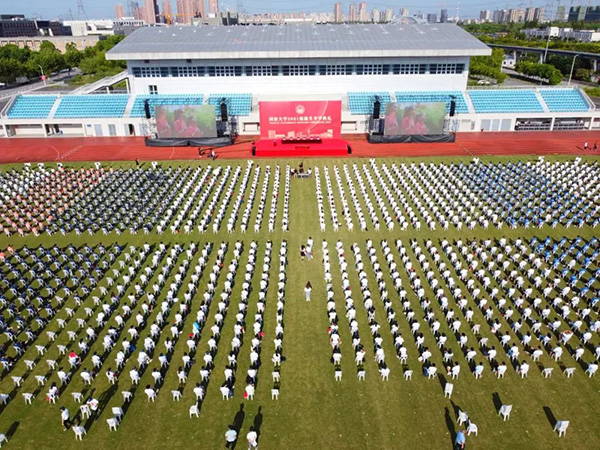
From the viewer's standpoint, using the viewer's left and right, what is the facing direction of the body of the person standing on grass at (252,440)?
facing away from the viewer

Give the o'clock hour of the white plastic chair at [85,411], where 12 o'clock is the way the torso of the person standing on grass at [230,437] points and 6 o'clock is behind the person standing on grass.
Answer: The white plastic chair is roughly at 10 o'clock from the person standing on grass.

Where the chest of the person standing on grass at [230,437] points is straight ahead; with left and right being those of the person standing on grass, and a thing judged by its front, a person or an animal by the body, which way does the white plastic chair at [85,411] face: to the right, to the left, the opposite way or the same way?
the same way

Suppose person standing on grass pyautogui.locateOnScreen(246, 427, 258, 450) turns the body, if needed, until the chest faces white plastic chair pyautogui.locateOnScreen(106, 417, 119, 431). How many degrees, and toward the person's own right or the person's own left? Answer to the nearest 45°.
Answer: approximately 90° to the person's own left

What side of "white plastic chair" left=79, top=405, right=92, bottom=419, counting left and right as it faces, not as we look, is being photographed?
back

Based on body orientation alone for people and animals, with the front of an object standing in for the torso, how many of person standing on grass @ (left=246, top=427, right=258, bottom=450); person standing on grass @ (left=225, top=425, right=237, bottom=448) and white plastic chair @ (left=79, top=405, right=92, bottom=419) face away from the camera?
3

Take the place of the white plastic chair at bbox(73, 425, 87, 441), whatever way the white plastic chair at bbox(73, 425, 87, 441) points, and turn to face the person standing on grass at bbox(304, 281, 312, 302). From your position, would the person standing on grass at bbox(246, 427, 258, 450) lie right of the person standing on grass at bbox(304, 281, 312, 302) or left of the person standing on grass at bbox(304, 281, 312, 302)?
right

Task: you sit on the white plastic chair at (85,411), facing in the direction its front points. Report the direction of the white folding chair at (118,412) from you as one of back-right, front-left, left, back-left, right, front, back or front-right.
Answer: back-right

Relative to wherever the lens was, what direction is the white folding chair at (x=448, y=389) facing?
facing away from the viewer

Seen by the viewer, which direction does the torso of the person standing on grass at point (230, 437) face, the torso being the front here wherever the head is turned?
away from the camera

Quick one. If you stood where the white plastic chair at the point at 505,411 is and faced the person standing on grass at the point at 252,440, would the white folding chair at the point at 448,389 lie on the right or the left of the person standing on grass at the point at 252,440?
right

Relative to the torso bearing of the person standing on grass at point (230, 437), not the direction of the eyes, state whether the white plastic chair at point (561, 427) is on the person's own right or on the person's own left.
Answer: on the person's own right

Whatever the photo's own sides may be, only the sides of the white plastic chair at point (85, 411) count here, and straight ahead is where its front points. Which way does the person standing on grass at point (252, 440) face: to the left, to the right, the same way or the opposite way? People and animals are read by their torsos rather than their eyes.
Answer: the same way

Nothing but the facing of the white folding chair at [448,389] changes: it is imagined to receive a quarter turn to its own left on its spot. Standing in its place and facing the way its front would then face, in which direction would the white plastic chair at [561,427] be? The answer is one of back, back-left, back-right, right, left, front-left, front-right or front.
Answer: back

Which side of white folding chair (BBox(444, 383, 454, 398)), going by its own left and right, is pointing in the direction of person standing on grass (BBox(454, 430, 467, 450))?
back

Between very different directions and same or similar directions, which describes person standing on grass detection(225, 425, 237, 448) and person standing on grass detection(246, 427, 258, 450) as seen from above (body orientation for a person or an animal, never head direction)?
same or similar directions
